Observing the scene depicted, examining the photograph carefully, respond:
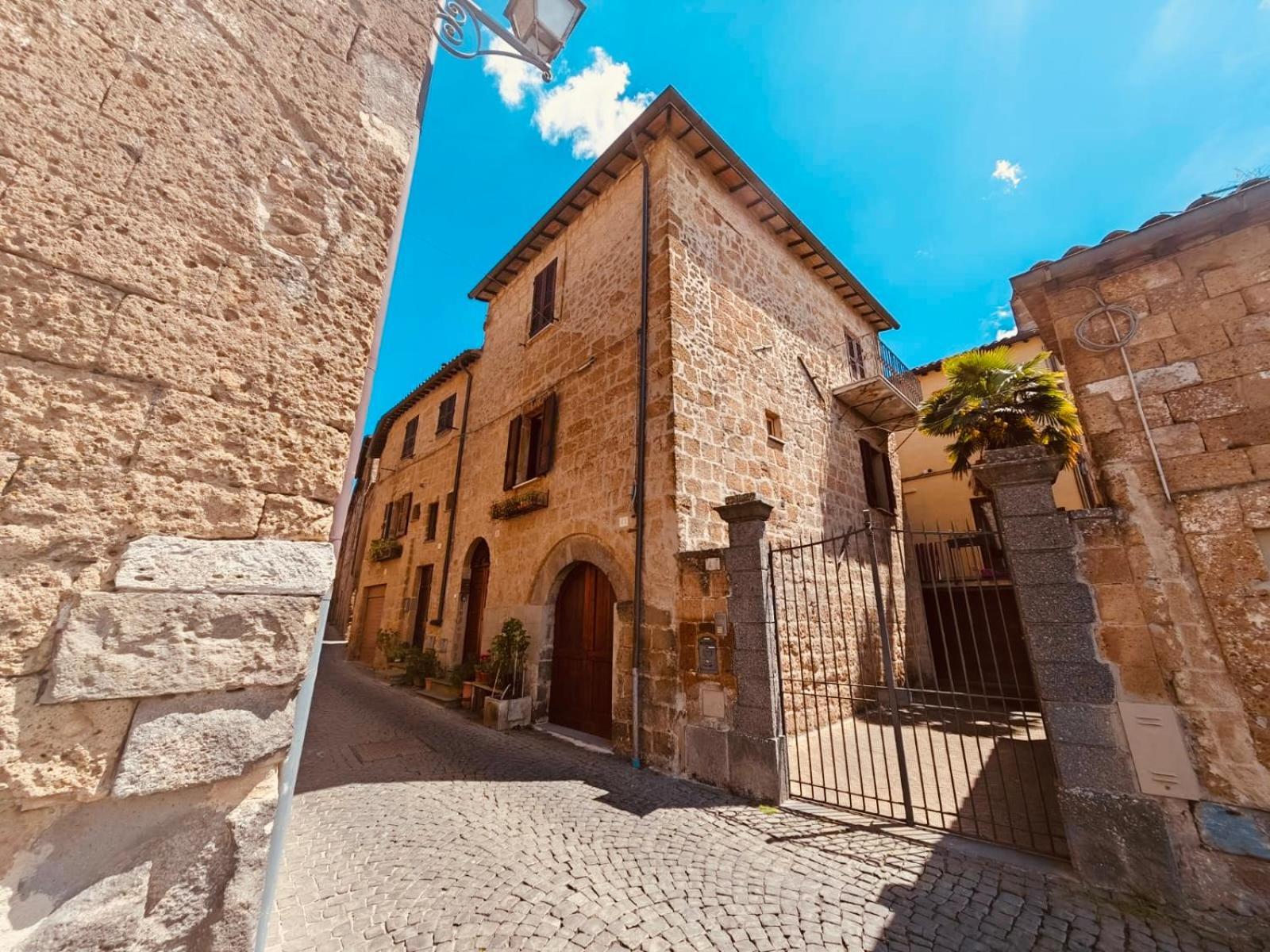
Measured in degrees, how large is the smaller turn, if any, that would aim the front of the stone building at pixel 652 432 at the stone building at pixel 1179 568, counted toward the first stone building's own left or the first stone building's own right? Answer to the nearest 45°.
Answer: approximately 90° to the first stone building's own left

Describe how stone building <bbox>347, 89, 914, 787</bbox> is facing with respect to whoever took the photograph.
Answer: facing the viewer and to the left of the viewer

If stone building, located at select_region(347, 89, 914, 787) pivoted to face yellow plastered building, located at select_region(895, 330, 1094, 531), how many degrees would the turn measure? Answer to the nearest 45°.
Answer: approximately 180°

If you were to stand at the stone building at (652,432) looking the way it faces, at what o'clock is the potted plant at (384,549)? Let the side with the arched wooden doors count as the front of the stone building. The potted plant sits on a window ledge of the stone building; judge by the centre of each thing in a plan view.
The potted plant is roughly at 3 o'clock from the stone building.

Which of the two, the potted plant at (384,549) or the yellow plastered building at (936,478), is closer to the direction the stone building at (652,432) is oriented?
the potted plant

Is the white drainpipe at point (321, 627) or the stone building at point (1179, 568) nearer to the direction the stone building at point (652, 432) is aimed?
the white drainpipe

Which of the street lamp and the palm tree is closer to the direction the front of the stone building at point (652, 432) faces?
the street lamp

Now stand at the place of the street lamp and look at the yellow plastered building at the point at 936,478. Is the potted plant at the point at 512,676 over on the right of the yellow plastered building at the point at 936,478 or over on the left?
left

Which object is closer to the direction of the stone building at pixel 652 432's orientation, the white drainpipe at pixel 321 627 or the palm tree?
the white drainpipe

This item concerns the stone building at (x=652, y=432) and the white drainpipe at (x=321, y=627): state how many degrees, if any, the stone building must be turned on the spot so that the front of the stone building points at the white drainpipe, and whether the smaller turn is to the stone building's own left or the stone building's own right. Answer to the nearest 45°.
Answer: approximately 45° to the stone building's own left

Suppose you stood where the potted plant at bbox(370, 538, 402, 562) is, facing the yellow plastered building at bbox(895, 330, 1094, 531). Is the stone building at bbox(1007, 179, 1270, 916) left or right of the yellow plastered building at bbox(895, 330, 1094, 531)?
right

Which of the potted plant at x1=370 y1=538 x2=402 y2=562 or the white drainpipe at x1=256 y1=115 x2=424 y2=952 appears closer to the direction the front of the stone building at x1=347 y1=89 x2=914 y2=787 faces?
the white drainpipe

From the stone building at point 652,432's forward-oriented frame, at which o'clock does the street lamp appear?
The street lamp is roughly at 11 o'clock from the stone building.
